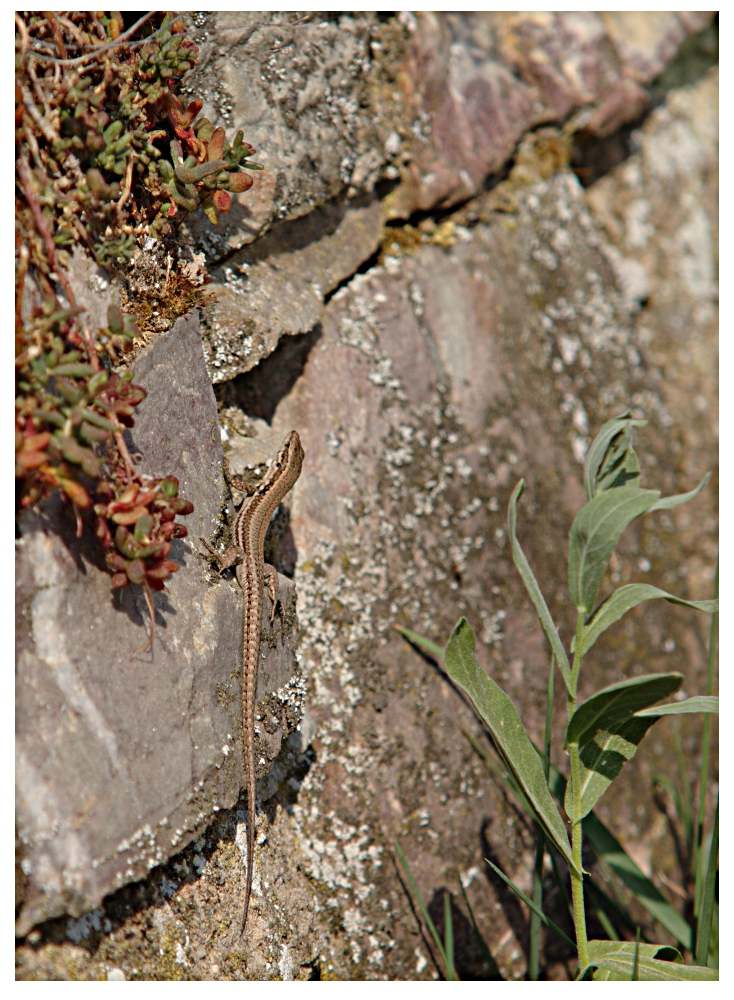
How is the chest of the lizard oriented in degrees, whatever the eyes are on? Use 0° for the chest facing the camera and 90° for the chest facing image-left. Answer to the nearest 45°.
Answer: approximately 180°

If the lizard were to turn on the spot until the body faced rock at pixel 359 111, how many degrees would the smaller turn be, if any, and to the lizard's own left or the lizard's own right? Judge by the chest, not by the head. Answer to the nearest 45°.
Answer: approximately 45° to the lizard's own right

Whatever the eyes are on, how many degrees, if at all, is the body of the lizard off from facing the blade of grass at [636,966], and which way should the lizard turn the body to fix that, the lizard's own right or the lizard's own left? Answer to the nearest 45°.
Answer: approximately 180°
